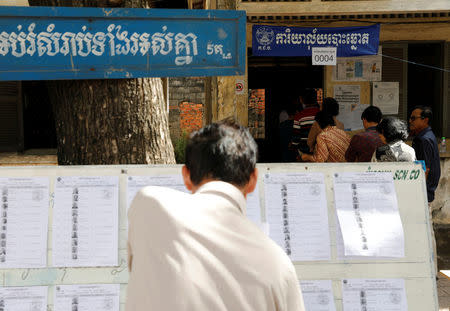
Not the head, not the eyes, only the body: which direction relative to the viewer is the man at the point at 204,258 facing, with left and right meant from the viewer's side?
facing away from the viewer

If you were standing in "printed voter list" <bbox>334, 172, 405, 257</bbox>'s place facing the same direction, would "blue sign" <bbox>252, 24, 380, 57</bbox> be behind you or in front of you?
behind

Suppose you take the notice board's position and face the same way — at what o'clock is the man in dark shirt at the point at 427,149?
The man in dark shirt is roughly at 7 o'clock from the notice board.

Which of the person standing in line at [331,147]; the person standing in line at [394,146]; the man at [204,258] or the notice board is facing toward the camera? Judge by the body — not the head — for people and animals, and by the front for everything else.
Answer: the notice board

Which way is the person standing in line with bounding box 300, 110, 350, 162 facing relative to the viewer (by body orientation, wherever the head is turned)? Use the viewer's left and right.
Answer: facing away from the viewer and to the left of the viewer

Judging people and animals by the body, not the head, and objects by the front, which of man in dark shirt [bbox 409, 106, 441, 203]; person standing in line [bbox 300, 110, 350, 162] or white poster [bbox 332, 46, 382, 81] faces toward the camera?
the white poster

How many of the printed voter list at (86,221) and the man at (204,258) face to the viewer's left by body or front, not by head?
0

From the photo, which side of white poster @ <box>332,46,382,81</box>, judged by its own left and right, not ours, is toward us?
front

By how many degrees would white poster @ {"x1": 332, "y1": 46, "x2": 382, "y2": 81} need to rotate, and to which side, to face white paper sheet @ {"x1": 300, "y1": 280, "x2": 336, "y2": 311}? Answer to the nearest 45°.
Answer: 0° — it already faces it

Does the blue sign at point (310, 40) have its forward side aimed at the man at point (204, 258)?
yes

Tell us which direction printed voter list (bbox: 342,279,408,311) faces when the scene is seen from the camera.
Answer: facing the viewer

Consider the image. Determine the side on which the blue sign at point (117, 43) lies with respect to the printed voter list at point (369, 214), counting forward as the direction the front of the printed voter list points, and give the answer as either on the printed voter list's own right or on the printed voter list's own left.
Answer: on the printed voter list's own right

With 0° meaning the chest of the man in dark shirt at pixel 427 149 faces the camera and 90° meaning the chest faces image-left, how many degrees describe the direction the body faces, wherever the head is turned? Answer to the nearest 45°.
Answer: approximately 90°

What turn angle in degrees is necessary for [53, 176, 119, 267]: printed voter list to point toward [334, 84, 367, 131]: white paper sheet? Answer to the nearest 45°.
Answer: approximately 135° to its left
